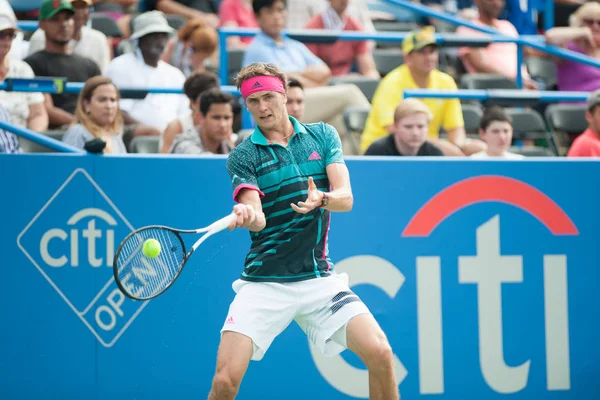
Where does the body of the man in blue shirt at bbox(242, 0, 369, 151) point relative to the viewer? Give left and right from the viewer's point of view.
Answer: facing the viewer and to the right of the viewer

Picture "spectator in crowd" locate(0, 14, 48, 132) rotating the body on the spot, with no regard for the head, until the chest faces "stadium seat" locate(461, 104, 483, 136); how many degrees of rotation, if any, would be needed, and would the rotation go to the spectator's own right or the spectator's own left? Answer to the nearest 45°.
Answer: approximately 90° to the spectator's own left

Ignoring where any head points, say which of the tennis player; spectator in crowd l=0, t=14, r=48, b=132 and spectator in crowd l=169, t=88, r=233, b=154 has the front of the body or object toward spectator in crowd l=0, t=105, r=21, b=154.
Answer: spectator in crowd l=0, t=14, r=48, b=132

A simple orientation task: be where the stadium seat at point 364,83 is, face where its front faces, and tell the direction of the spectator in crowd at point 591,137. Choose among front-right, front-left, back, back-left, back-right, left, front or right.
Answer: front-left

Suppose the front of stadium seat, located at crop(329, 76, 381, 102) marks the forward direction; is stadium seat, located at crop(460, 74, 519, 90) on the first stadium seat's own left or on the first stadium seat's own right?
on the first stadium seat's own left

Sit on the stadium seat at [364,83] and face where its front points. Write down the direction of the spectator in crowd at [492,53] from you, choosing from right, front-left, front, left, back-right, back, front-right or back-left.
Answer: back-left

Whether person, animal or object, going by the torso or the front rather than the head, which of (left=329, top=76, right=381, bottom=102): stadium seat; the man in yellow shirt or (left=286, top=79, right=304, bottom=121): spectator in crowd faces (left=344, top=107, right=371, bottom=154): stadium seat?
(left=329, top=76, right=381, bottom=102): stadium seat

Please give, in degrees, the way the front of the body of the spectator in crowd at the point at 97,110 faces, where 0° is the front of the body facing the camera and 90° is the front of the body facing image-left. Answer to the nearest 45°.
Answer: approximately 315°
